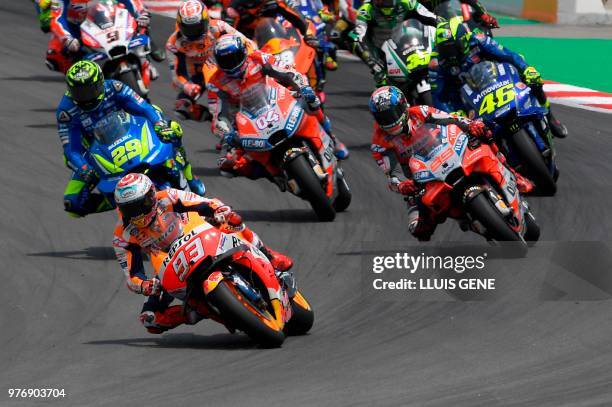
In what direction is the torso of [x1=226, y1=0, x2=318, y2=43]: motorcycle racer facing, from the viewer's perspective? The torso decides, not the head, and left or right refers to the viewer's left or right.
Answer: facing the viewer and to the left of the viewer

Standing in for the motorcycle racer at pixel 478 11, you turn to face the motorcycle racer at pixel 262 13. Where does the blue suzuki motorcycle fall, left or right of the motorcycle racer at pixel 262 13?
left

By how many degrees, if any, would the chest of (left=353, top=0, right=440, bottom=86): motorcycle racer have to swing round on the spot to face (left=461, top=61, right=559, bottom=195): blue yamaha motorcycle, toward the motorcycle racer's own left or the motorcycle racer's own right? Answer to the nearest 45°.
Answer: approximately 45° to the motorcycle racer's own left

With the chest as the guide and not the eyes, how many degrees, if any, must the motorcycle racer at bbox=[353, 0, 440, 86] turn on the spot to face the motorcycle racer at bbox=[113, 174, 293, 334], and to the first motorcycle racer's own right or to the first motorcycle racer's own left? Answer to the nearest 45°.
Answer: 0° — they already face them

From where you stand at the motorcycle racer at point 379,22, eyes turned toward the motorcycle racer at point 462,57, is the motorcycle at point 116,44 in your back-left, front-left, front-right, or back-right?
back-right

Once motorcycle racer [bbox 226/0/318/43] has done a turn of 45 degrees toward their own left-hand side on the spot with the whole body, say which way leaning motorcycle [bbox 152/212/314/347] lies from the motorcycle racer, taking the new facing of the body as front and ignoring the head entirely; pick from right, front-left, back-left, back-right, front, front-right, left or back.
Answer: front

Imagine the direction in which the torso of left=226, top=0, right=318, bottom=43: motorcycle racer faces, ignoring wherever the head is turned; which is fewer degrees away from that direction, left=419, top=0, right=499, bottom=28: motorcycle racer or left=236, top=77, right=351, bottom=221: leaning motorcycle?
the leaning motorcycle

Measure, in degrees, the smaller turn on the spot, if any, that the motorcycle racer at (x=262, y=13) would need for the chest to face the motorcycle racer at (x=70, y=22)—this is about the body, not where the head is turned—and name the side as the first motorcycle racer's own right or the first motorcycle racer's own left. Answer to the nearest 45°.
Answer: approximately 45° to the first motorcycle racer's own right

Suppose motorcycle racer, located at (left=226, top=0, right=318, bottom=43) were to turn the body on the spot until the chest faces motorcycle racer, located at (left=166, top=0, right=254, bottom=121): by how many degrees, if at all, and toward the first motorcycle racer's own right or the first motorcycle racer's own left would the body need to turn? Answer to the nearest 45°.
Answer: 0° — they already face them

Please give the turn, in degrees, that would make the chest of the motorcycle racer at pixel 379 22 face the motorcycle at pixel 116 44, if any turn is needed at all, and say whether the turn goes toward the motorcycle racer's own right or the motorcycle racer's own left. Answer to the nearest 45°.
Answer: approximately 90° to the motorcycle racer's own right

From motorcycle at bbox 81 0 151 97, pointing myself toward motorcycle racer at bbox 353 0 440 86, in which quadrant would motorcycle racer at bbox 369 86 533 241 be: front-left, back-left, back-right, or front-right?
front-right

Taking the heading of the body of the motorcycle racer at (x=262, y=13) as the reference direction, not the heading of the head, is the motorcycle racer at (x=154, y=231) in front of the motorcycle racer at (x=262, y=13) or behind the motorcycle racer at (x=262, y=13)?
in front

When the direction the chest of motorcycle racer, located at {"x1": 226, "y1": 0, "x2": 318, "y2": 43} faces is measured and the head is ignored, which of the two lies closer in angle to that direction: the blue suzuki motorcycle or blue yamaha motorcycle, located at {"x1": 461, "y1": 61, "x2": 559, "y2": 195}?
the blue suzuki motorcycle

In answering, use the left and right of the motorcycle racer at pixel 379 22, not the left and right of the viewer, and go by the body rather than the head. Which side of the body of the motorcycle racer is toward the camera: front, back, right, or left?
front

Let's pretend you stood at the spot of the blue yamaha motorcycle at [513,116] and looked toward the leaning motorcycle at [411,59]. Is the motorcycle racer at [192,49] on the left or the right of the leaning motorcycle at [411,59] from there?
left

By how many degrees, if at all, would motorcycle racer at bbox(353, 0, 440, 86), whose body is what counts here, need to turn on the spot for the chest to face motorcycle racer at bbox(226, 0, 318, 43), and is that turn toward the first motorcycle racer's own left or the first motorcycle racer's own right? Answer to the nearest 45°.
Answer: approximately 90° to the first motorcycle racer's own right

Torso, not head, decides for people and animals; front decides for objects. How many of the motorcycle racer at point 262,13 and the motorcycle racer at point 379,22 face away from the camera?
0
